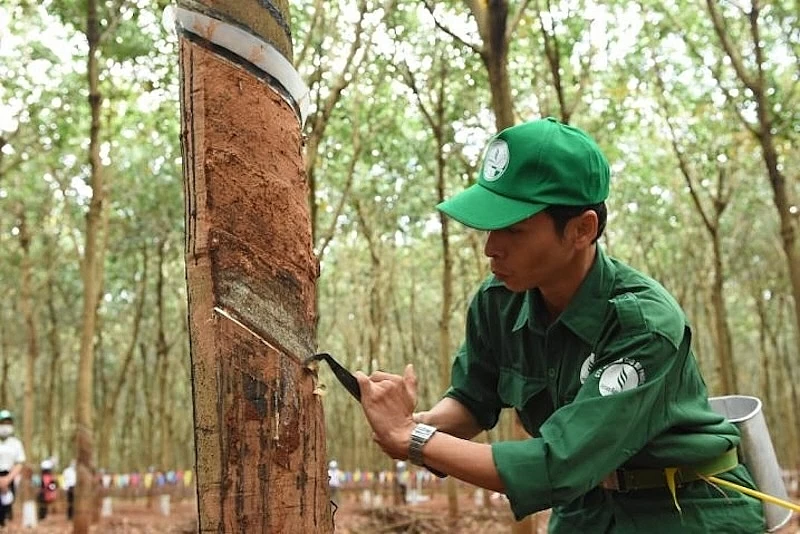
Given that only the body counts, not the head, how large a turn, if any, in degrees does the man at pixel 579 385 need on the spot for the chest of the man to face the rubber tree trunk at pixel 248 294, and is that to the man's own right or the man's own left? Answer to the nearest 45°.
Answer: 0° — they already face it

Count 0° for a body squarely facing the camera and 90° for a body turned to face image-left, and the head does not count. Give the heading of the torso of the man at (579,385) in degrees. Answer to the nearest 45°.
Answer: approximately 45°

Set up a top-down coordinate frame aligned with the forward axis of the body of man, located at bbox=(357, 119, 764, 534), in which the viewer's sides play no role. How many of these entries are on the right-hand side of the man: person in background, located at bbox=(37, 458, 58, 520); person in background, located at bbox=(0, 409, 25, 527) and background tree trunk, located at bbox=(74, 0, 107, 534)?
3

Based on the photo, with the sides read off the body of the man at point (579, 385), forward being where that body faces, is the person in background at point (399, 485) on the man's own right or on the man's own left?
on the man's own right

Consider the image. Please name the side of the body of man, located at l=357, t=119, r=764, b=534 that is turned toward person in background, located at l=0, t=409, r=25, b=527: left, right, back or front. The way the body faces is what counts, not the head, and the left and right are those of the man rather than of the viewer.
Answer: right

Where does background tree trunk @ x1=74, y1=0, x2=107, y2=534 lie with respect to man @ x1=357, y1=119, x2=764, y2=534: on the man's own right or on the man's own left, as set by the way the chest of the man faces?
on the man's own right

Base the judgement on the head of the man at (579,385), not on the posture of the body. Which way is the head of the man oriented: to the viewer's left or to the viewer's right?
to the viewer's left

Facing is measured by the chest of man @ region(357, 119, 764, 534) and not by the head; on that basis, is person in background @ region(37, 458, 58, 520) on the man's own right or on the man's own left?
on the man's own right
